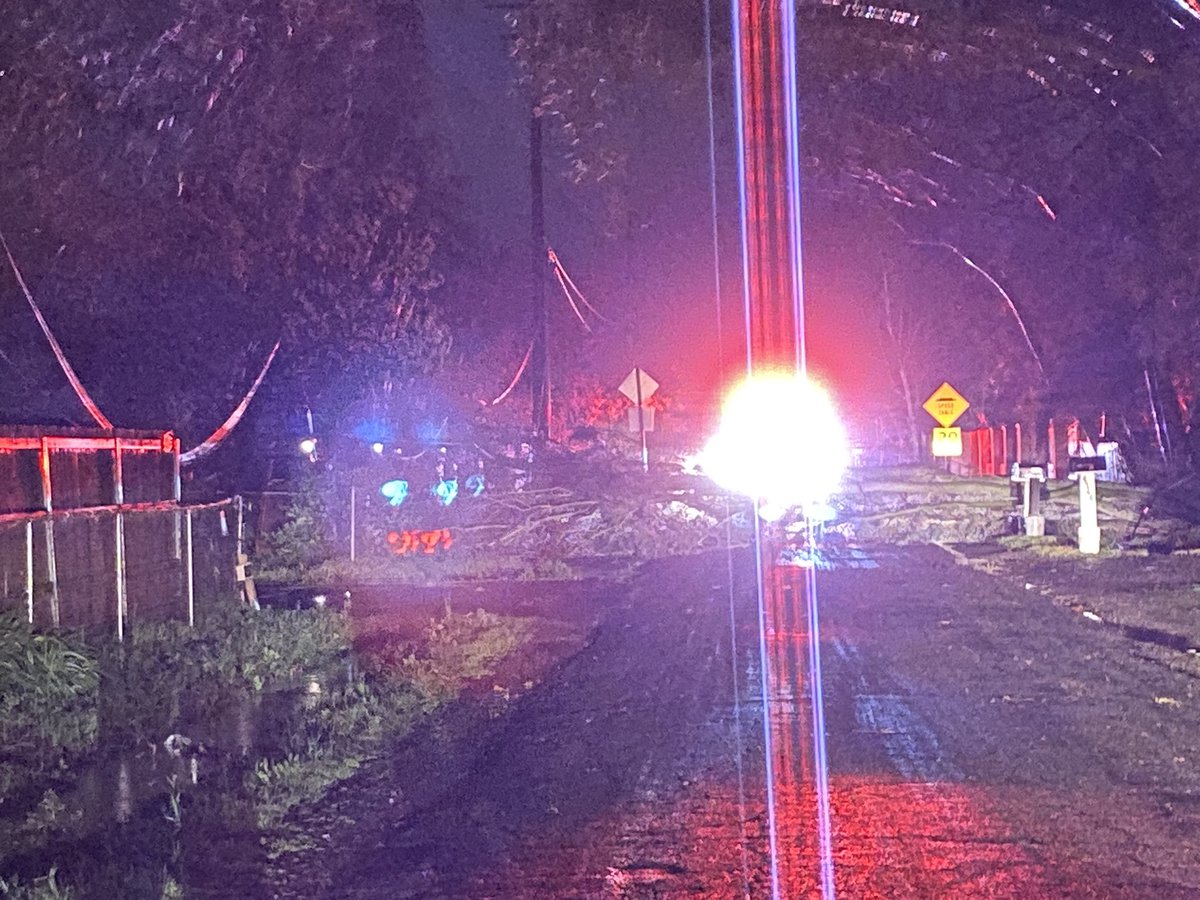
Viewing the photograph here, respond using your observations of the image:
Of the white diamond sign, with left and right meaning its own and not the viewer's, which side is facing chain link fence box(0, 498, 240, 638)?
back

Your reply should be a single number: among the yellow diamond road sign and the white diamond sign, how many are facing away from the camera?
1

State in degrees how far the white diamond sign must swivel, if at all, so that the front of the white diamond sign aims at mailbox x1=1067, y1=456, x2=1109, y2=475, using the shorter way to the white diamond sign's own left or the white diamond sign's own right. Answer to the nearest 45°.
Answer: approximately 135° to the white diamond sign's own right

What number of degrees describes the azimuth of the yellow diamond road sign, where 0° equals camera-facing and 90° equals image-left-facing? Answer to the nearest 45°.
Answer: approximately 0°

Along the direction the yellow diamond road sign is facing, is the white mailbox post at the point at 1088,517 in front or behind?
in front

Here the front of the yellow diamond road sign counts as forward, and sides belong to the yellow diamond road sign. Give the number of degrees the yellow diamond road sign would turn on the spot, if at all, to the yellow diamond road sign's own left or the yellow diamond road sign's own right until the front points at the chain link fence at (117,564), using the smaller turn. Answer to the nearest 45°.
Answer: approximately 45° to the yellow diamond road sign's own right

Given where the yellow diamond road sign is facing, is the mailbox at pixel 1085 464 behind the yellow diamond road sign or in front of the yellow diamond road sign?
in front

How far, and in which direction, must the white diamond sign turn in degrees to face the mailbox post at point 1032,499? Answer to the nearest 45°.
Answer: approximately 135° to its right

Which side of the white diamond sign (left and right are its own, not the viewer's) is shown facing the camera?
back

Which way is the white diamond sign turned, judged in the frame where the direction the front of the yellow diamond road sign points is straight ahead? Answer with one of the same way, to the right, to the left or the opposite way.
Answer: the opposite way

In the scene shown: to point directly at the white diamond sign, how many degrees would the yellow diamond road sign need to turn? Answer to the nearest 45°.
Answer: approximately 90° to its right
